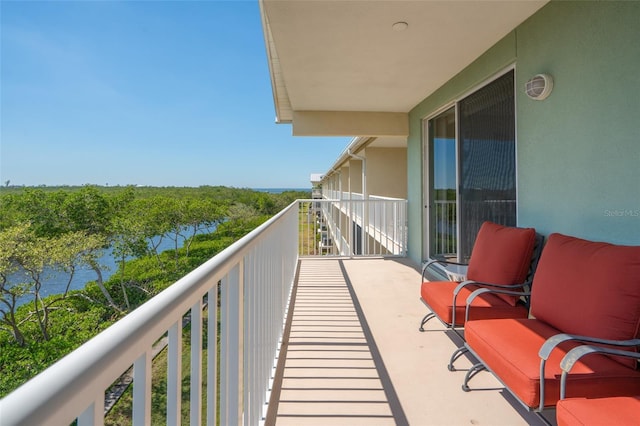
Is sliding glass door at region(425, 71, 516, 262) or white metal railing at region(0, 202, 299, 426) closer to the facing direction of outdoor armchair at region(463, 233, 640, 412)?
the white metal railing

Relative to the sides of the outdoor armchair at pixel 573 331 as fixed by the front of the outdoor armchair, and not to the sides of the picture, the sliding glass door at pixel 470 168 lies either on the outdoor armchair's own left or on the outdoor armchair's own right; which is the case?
on the outdoor armchair's own right

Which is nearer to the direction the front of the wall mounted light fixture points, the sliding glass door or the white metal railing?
the white metal railing

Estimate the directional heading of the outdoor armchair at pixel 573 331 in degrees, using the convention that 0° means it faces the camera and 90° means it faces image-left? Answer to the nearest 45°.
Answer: approximately 45°
